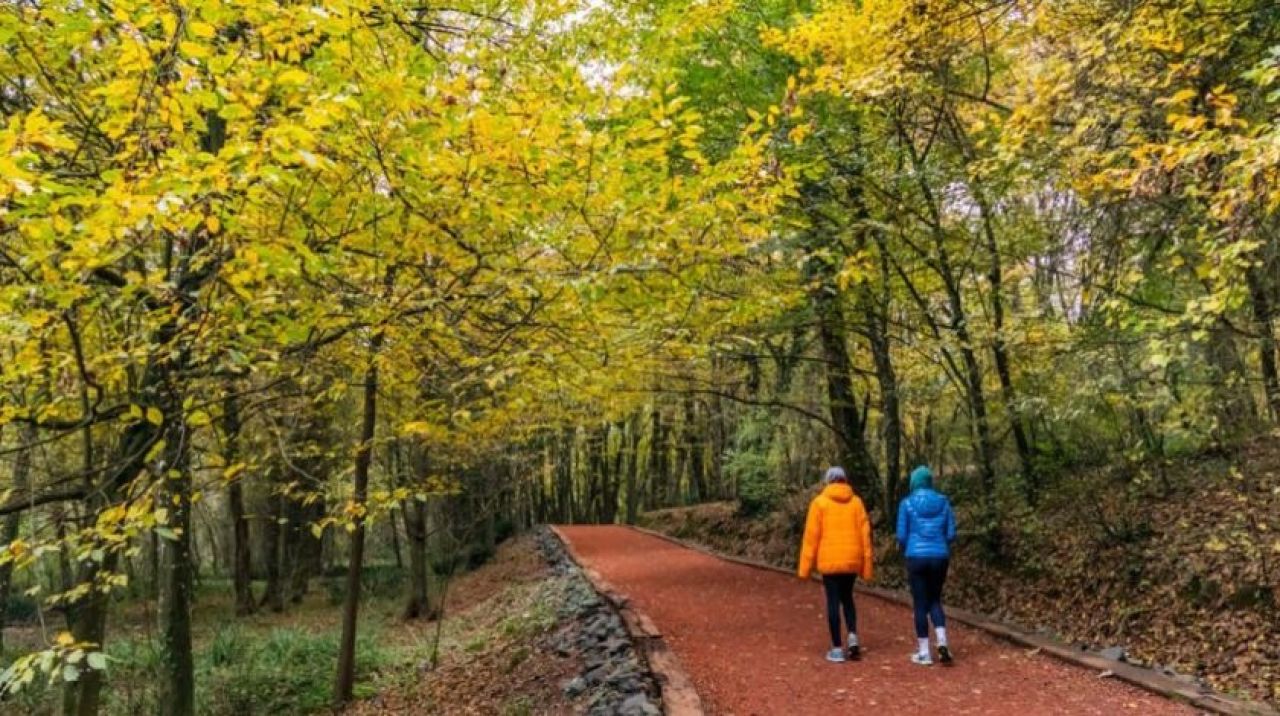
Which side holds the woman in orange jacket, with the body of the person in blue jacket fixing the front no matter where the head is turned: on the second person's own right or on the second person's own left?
on the second person's own left

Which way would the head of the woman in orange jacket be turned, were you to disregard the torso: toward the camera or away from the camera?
away from the camera

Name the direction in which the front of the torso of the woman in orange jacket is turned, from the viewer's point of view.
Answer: away from the camera

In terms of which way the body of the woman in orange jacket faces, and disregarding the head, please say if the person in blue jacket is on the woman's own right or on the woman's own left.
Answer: on the woman's own right

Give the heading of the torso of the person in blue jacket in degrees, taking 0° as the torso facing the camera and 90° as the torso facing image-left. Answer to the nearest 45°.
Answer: approximately 180°

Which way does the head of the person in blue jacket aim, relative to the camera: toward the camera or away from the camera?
away from the camera

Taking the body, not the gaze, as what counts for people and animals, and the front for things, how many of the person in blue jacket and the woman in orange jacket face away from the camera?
2

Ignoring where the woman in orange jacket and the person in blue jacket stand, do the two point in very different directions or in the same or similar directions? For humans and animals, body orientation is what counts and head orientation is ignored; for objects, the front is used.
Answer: same or similar directions
